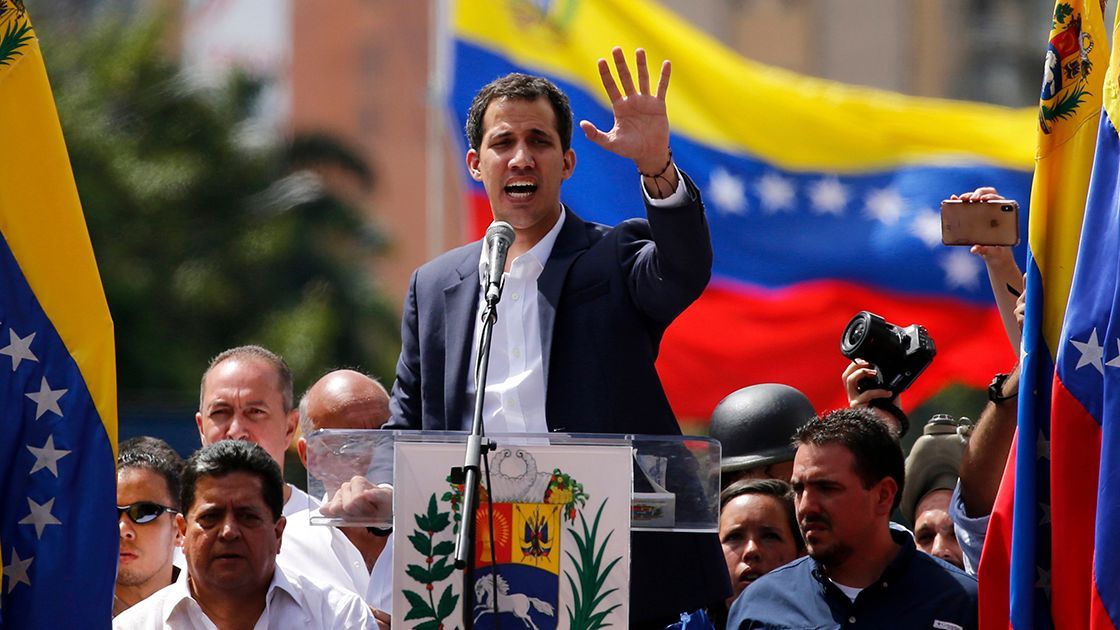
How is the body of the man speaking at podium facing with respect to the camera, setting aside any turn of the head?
toward the camera

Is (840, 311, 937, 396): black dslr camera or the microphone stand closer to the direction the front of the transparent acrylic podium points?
the microphone stand

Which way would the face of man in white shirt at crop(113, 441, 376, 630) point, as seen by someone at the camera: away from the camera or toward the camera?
toward the camera

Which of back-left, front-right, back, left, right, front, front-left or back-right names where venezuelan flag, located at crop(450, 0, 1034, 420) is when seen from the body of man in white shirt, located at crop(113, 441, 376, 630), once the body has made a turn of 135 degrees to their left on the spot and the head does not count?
front

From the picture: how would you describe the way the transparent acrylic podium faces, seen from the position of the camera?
facing the viewer

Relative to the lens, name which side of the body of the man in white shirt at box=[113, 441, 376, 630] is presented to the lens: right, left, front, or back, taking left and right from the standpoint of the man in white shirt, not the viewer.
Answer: front

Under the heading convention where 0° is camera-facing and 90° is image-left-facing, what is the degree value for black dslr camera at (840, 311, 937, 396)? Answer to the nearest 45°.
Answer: approximately 45°

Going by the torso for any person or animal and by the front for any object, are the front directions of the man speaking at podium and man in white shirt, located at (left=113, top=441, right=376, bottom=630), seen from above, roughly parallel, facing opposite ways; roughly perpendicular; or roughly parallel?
roughly parallel

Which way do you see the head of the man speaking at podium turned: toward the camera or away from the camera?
toward the camera

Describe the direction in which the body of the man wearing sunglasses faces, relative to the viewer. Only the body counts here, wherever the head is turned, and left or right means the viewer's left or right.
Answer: facing the viewer and to the left of the viewer

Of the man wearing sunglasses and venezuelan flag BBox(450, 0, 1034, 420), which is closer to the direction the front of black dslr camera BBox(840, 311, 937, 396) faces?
the man wearing sunglasses

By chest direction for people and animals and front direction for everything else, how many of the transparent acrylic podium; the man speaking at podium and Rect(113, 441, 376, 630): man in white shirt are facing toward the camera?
3

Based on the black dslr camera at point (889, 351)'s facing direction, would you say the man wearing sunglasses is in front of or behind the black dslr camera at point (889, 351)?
in front
